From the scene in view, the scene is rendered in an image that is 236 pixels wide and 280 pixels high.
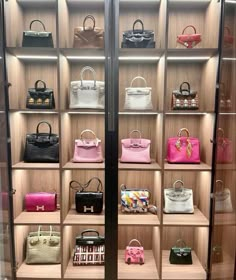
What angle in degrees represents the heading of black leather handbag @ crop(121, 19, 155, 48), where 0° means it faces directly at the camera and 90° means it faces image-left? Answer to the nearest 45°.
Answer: approximately 0°

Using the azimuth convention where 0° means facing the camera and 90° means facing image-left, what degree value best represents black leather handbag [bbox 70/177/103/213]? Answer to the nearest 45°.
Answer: approximately 0°
